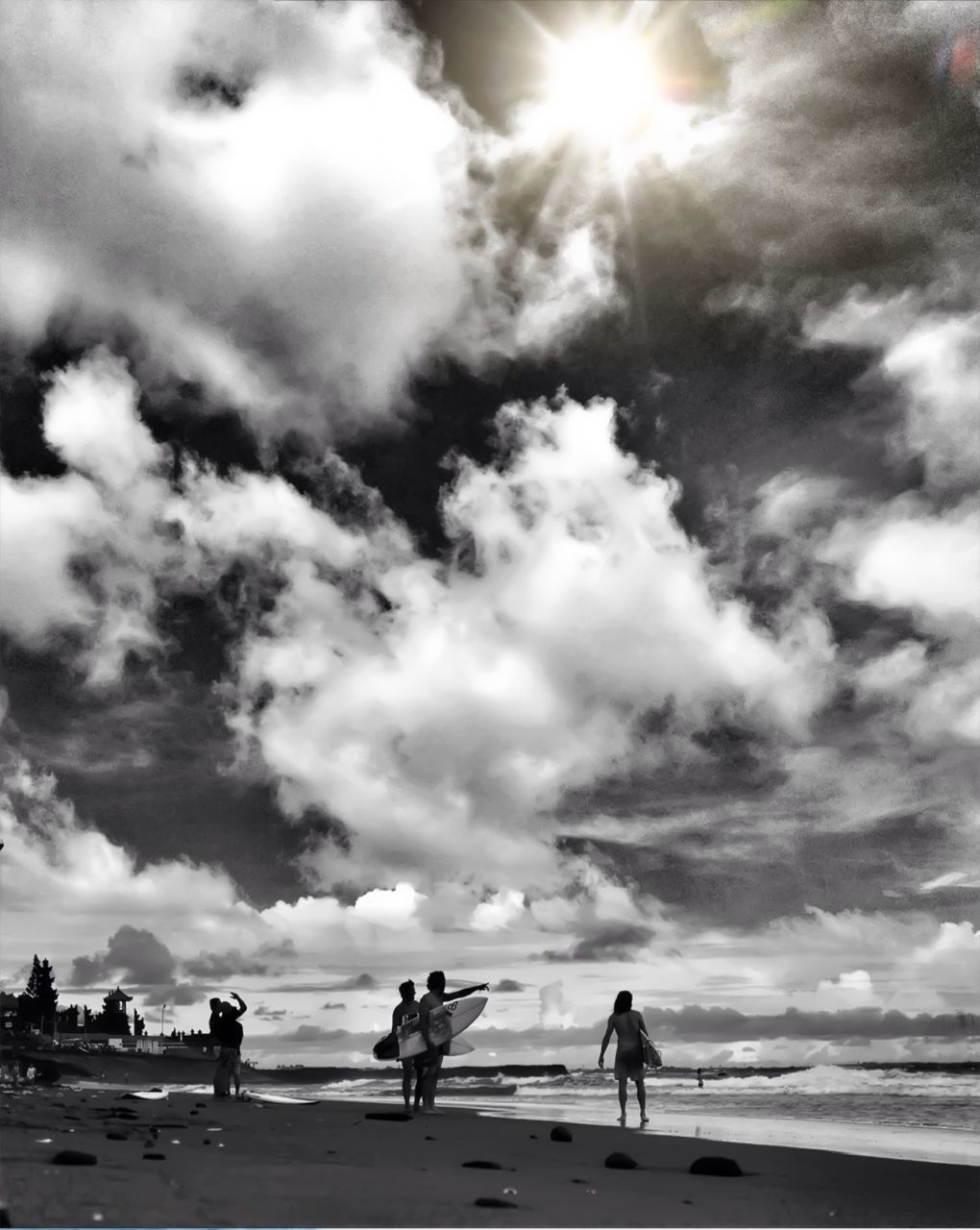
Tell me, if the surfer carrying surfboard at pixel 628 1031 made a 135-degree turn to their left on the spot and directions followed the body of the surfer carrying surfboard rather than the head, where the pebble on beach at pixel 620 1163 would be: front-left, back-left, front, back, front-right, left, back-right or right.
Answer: front-left

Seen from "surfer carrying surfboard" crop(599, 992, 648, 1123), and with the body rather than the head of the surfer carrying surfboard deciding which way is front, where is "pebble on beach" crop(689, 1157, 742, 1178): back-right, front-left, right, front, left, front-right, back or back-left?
back

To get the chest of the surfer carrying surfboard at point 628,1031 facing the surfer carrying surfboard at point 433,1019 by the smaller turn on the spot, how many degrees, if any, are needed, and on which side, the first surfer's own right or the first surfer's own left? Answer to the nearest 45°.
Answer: approximately 90° to the first surfer's own left

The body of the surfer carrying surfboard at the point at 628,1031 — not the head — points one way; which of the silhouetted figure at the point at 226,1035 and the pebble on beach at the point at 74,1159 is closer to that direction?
the silhouetted figure

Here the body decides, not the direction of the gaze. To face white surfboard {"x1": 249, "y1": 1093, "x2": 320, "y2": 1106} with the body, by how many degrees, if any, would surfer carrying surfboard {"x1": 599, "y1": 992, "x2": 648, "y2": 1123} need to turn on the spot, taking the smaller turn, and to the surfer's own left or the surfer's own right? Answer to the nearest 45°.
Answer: approximately 45° to the surfer's own left

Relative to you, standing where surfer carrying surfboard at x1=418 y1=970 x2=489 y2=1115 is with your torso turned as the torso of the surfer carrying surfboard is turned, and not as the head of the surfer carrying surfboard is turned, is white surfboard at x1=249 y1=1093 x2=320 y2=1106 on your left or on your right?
on your left

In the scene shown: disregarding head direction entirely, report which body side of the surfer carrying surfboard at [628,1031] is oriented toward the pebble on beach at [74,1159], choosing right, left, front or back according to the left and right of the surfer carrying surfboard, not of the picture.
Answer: back

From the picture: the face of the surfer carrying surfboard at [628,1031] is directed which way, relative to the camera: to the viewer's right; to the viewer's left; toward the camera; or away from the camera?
away from the camera

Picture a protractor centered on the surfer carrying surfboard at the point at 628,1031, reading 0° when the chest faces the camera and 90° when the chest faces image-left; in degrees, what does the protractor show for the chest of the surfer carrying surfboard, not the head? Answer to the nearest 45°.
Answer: approximately 180°
